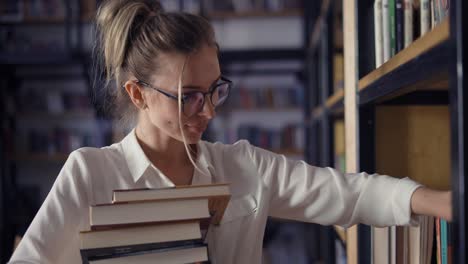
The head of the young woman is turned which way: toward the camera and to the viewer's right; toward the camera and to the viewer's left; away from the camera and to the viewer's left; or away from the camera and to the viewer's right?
toward the camera and to the viewer's right

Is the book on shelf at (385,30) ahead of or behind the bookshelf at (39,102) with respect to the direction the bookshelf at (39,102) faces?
ahead

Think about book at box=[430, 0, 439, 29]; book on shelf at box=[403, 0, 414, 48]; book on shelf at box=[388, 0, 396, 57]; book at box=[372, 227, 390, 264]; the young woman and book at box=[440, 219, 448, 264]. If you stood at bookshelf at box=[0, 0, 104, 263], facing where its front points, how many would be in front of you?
6

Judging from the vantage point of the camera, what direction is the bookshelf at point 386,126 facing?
facing the viewer and to the left of the viewer

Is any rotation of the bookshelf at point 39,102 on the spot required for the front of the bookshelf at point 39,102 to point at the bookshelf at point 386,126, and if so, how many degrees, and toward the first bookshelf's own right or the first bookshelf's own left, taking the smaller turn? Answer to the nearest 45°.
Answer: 0° — it already faces it

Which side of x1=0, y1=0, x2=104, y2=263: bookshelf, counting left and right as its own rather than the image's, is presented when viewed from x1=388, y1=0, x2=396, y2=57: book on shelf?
front

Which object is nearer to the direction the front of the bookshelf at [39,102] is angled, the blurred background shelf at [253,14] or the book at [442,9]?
the book

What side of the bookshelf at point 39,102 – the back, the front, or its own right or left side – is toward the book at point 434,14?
front
